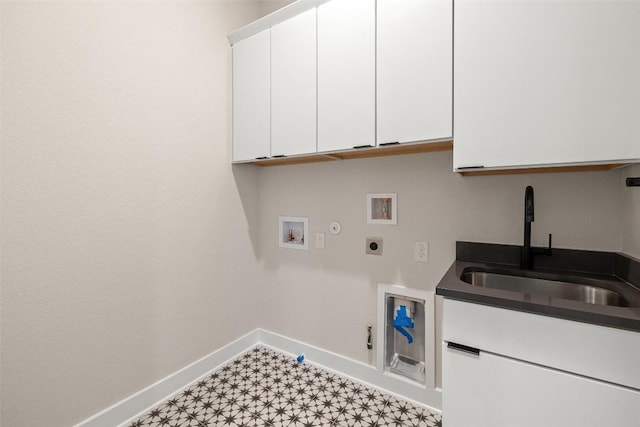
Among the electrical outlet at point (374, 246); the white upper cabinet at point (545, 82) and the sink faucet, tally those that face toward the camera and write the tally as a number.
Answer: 3

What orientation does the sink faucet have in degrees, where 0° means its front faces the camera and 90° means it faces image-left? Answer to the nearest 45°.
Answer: approximately 0°

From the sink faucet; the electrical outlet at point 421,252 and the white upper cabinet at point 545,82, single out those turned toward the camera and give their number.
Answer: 3

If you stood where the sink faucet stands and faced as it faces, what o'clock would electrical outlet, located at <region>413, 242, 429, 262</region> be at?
The electrical outlet is roughly at 3 o'clock from the sink faucet.

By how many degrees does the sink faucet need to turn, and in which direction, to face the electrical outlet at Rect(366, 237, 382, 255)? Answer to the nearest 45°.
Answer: approximately 90° to its right
